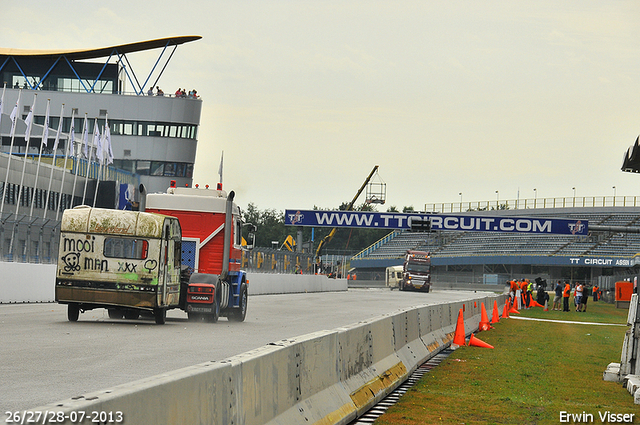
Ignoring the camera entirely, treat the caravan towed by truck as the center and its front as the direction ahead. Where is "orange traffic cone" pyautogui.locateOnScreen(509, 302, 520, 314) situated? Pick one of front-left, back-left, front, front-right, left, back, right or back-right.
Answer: front-right

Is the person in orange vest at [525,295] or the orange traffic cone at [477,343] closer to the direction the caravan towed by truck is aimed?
the person in orange vest

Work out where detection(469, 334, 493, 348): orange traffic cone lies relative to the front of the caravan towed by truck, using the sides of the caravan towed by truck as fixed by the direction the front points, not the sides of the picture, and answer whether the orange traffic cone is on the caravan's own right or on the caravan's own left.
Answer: on the caravan's own right

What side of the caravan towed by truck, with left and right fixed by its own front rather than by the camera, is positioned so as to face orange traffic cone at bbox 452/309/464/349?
right

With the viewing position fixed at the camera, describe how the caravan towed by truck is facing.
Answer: facing away from the viewer

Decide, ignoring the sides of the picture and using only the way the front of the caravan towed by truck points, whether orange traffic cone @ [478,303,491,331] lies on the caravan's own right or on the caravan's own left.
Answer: on the caravan's own right

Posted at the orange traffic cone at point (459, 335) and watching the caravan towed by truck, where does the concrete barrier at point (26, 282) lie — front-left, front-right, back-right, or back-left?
front-right

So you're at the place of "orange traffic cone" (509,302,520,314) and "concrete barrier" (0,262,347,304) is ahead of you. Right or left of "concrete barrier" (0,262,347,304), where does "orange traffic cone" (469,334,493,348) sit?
left

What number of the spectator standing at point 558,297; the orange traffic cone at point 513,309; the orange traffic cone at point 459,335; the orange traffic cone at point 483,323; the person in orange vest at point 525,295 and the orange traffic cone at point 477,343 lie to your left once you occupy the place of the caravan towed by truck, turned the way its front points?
0
